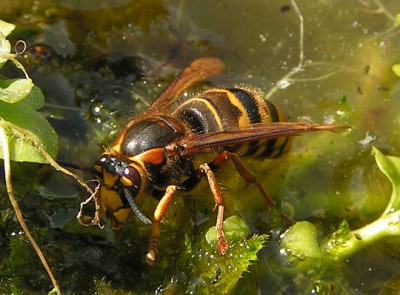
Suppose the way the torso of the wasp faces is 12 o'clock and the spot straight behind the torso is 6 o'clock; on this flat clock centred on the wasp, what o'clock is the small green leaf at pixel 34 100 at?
The small green leaf is roughly at 1 o'clock from the wasp.

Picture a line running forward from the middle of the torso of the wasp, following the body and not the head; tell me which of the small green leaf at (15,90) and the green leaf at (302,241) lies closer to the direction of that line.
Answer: the small green leaf

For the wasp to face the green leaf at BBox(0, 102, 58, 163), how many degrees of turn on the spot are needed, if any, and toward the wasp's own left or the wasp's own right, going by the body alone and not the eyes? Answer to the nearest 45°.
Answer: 0° — it already faces it

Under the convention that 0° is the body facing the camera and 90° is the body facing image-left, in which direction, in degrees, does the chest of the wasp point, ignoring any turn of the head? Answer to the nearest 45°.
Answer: approximately 45°

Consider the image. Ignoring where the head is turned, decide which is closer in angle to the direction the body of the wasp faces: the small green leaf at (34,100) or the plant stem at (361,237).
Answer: the small green leaf

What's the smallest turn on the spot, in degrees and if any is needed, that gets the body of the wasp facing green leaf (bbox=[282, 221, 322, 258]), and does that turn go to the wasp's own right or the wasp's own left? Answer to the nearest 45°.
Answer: approximately 135° to the wasp's own left

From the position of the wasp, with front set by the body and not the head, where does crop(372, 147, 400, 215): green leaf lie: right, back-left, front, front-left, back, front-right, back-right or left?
back-left

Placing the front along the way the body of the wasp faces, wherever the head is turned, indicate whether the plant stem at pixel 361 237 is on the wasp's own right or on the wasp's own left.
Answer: on the wasp's own left
